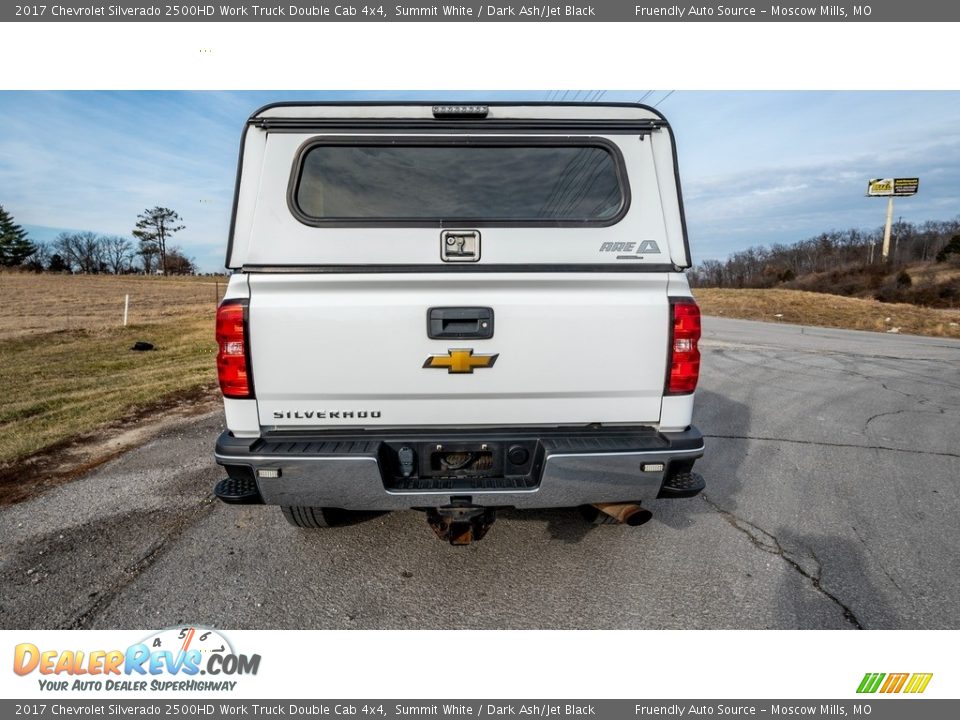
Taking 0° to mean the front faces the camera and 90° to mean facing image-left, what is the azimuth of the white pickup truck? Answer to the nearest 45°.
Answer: approximately 180°
